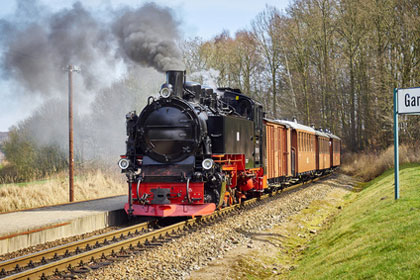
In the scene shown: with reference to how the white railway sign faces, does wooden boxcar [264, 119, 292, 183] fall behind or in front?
behind

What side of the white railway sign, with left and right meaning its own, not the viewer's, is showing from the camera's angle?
front

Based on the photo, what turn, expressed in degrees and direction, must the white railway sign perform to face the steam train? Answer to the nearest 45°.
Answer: approximately 90° to its right

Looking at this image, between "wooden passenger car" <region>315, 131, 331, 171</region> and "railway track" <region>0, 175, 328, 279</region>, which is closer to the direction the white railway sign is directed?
the railway track

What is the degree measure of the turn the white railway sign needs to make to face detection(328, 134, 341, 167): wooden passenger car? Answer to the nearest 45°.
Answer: approximately 180°

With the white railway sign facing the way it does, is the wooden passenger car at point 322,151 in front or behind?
behind
